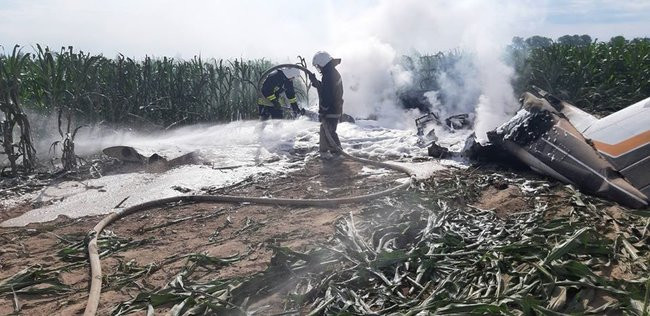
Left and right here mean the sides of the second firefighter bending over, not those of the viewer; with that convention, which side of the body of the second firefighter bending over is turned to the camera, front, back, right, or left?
right

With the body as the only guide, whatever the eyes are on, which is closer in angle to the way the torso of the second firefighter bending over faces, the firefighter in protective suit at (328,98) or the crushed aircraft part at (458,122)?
the crushed aircraft part

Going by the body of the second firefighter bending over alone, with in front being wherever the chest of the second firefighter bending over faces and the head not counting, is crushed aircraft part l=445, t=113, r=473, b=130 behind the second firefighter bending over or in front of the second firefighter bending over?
in front

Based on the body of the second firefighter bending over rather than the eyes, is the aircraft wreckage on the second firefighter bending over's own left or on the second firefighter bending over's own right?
on the second firefighter bending over's own right
